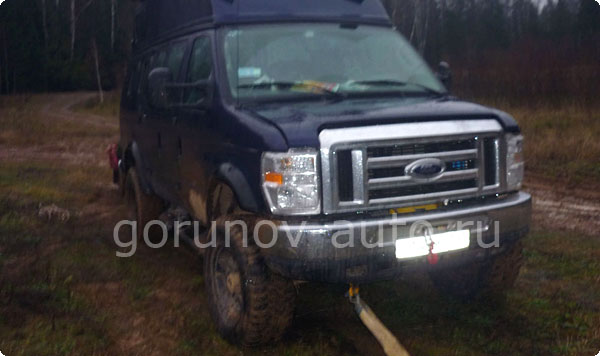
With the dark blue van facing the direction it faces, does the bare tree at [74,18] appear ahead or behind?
behind

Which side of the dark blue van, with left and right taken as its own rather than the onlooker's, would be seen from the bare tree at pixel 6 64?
back

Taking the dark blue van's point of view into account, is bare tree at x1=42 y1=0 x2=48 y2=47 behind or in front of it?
behind

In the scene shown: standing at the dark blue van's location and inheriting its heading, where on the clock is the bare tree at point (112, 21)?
The bare tree is roughly at 7 o'clock from the dark blue van.

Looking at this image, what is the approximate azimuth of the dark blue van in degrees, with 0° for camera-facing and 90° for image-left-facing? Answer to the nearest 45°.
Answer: approximately 315°
